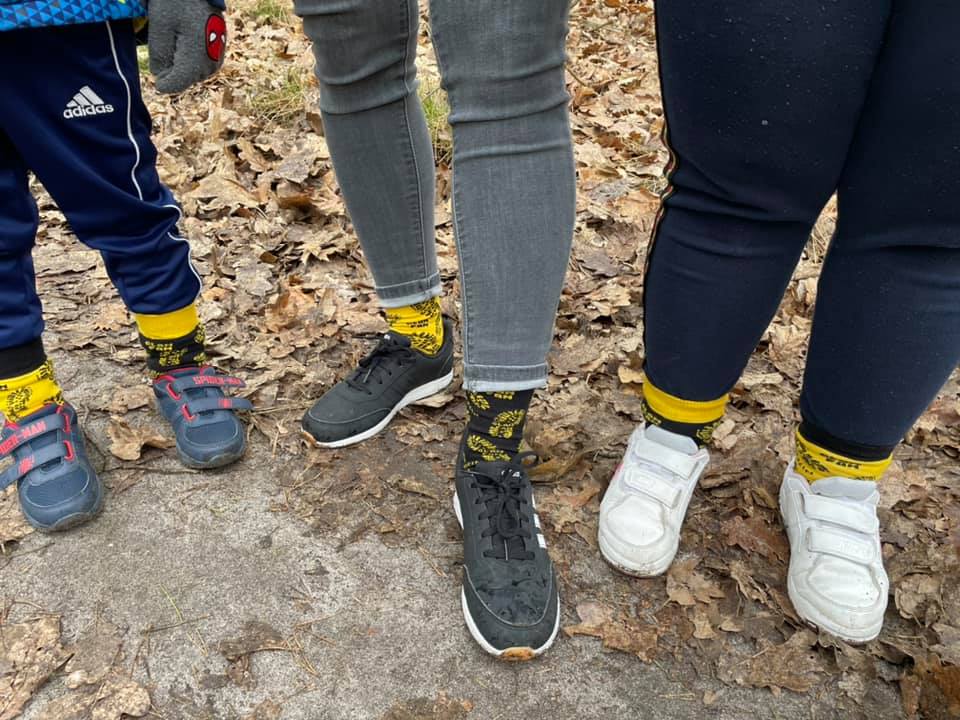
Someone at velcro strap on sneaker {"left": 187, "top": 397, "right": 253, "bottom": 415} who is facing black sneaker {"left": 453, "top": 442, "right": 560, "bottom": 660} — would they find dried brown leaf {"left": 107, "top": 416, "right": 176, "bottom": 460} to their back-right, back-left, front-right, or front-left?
back-right

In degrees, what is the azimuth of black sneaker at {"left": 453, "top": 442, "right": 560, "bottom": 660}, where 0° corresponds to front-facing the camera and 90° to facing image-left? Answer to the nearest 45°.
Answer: approximately 0°

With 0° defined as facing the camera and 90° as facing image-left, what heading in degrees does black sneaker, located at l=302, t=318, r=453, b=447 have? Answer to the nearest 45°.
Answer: approximately 45°

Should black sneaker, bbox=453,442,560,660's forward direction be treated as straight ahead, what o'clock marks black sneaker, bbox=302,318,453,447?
black sneaker, bbox=302,318,453,447 is roughly at 5 o'clock from black sneaker, bbox=453,442,560,660.

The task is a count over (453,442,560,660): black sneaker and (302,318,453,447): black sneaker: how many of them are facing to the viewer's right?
0

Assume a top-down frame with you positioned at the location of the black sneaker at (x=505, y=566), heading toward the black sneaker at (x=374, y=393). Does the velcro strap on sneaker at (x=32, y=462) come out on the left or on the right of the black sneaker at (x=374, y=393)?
left

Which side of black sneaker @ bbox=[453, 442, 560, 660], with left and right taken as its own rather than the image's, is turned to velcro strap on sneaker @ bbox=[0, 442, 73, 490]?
right

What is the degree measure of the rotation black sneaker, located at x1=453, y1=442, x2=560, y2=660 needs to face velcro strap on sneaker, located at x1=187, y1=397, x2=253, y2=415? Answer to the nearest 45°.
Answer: approximately 135° to its right

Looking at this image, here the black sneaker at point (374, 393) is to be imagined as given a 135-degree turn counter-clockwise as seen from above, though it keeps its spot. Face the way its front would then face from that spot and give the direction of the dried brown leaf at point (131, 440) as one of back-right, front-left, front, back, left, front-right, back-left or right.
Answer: back

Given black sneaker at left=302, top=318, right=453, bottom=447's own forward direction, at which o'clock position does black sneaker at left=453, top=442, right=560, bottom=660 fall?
black sneaker at left=453, top=442, right=560, bottom=660 is roughly at 10 o'clock from black sneaker at left=302, top=318, right=453, bottom=447.
